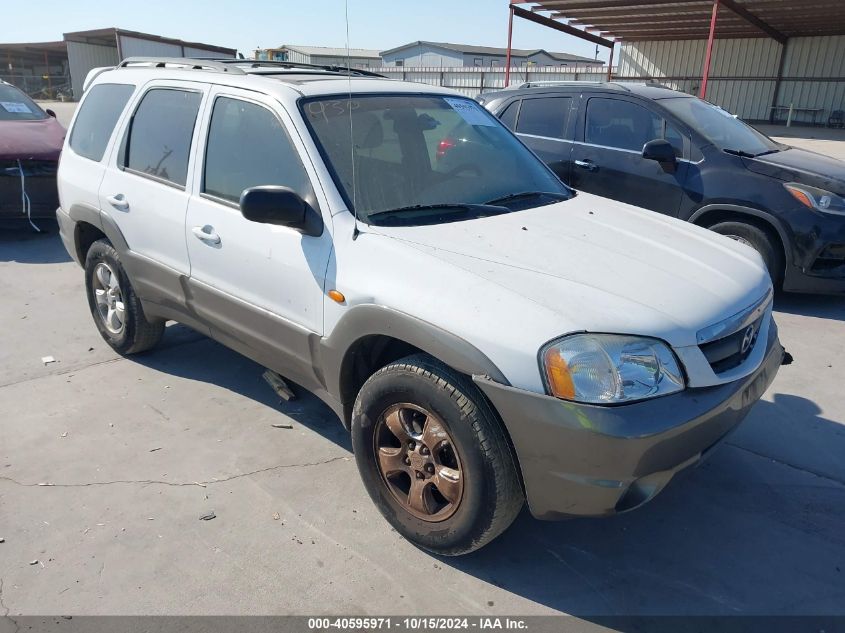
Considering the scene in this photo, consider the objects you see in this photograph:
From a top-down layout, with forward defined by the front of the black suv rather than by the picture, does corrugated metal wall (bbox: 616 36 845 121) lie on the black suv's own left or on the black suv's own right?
on the black suv's own left

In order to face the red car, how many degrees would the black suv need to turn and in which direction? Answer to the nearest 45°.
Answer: approximately 135° to its right

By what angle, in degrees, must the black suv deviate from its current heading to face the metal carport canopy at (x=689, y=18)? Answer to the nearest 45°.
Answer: approximately 135° to its left

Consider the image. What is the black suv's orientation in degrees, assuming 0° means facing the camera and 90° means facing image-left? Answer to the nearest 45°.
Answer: approximately 315°

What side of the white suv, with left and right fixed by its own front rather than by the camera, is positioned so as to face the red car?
back

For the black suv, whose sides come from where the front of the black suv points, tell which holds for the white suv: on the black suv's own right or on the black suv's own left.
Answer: on the black suv's own right

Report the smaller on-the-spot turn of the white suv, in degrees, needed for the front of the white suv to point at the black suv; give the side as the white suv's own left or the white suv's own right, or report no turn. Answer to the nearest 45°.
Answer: approximately 90° to the white suv's own left
